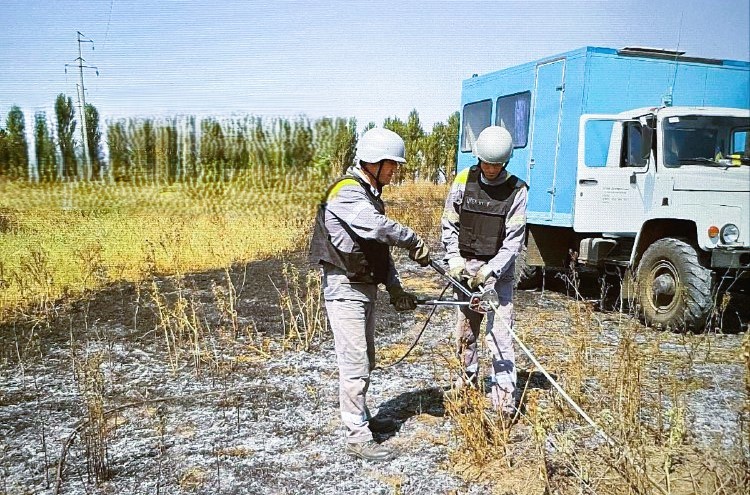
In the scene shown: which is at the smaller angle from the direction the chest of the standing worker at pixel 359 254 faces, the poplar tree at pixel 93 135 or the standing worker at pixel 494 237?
the standing worker

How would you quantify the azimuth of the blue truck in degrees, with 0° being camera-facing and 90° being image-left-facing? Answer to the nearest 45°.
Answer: approximately 315°

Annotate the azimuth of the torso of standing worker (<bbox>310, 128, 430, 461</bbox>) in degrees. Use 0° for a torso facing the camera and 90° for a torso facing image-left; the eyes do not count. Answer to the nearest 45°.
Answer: approximately 270°

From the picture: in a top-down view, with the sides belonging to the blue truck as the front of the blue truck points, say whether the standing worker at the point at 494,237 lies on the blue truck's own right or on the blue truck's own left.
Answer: on the blue truck's own right
